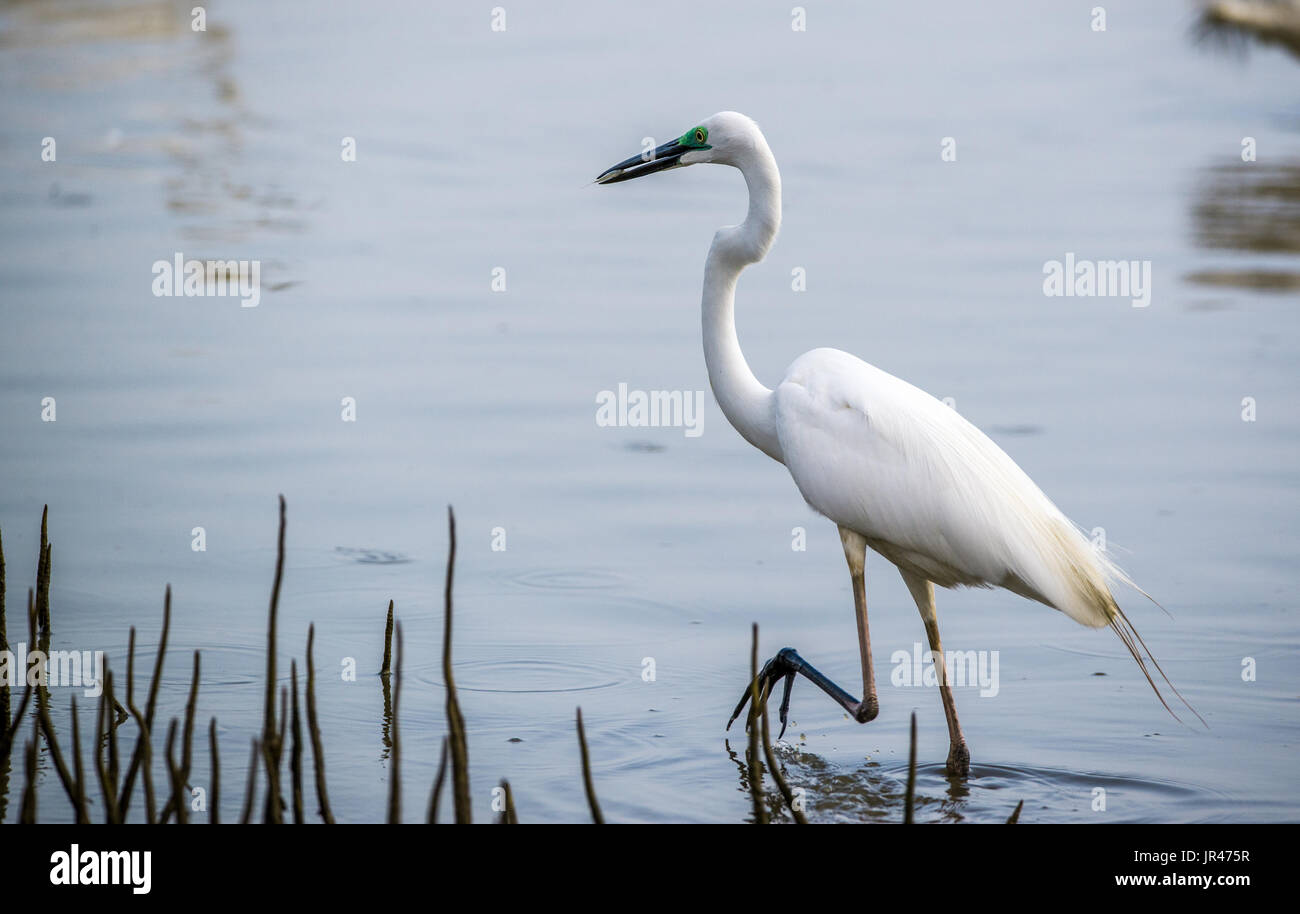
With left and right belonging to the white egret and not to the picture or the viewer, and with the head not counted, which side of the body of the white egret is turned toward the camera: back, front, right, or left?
left
